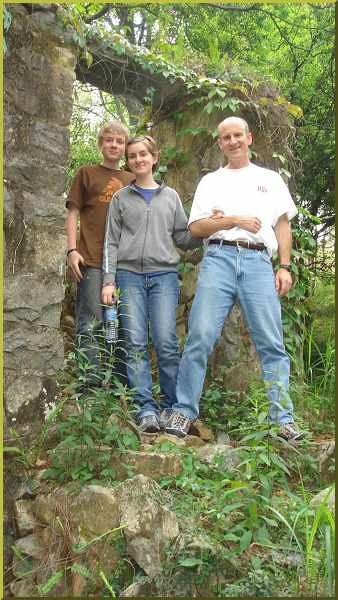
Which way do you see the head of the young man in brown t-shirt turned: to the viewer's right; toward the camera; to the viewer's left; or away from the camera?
toward the camera

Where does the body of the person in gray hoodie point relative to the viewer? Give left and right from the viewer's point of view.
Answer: facing the viewer

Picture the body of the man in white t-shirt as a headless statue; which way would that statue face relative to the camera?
toward the camera

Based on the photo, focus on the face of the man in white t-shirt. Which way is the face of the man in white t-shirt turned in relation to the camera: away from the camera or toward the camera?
toward the camera

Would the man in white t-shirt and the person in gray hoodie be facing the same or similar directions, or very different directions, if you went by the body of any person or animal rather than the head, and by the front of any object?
same or similar directions

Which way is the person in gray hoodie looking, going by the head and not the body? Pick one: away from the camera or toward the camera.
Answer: toward the camera

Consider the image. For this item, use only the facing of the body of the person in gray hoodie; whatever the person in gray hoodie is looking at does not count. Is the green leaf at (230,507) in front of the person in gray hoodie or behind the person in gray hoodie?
in front

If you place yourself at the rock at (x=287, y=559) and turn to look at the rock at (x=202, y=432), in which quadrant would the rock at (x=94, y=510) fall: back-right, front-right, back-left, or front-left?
front-left

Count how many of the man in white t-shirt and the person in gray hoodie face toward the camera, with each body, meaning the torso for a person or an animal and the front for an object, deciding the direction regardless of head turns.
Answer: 2
